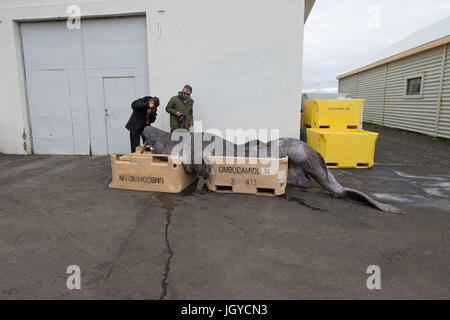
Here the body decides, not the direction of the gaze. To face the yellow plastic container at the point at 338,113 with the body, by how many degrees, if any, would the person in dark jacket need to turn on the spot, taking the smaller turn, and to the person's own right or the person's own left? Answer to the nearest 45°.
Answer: approximately 45° to the person's own left

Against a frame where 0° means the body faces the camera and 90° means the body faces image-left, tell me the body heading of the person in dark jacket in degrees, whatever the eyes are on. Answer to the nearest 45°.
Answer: approximately 315°

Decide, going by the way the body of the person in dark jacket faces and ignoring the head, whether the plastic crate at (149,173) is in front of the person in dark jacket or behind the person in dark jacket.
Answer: in front

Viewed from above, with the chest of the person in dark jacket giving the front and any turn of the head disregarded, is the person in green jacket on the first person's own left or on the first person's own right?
on the first person's own left

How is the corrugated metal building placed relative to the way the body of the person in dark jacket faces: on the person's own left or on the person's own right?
on the person's own left
